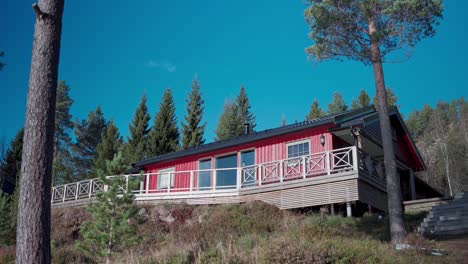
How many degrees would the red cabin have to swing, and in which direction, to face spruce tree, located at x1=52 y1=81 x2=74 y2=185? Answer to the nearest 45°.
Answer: approximately 90° to its right

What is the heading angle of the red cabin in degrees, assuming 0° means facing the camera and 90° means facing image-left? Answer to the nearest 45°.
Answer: approximately 45°

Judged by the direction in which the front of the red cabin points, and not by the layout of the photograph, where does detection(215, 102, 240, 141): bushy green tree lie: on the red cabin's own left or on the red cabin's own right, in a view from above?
on the red cabin's own right

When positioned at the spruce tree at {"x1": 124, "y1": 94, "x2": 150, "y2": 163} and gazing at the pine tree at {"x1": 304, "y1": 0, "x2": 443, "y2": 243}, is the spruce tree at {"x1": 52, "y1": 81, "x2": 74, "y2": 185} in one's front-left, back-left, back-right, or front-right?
back-right

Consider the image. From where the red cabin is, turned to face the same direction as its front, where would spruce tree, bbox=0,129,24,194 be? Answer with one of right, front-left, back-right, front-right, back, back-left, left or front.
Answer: right

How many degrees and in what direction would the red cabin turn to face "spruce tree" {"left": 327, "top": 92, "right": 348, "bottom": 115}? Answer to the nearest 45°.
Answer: approximately 135° to its right

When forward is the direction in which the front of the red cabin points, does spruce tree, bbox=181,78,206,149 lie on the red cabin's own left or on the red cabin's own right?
on the red cabin's own right

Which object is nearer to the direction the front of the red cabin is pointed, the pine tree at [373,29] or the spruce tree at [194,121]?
the pine tree

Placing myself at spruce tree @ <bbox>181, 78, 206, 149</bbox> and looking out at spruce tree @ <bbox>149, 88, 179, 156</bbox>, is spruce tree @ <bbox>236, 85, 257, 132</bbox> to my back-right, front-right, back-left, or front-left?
back-right

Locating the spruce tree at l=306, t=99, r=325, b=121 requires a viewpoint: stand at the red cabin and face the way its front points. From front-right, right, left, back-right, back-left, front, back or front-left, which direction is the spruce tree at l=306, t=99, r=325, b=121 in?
back-right

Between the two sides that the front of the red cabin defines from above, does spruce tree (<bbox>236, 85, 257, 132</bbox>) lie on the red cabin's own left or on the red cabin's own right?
on the red cabin's own right
